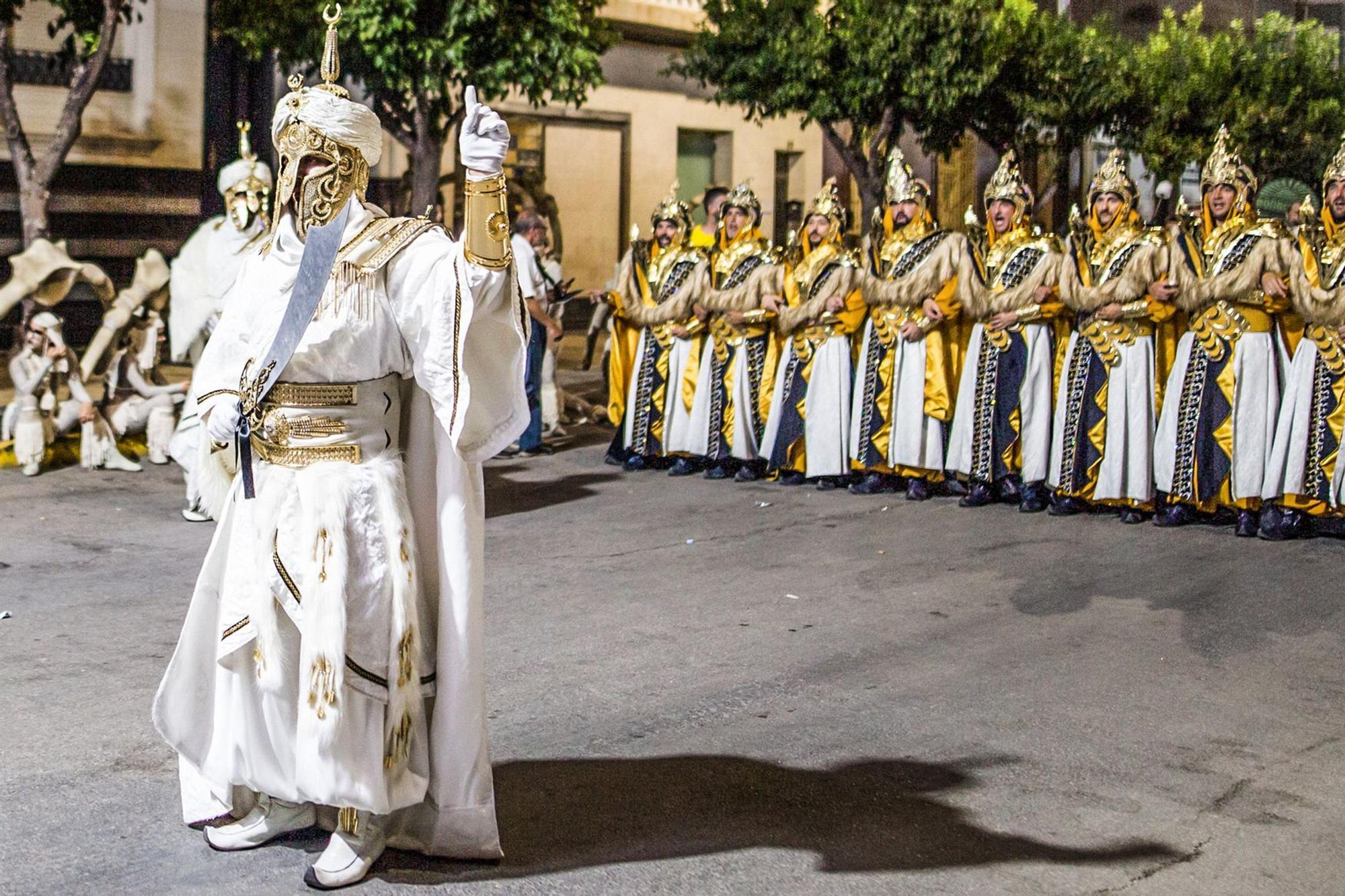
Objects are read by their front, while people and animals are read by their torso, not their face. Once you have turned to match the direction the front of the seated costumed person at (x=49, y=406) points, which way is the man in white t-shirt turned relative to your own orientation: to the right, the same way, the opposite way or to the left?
to the left

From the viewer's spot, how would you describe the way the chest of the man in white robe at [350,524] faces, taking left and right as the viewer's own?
facing the viewer and to the left of the viewer

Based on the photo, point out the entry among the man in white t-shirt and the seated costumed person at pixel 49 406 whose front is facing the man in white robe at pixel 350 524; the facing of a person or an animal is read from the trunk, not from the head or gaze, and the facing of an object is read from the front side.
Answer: the seated costumed person

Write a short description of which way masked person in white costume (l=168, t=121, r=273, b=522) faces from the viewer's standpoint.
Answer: facing the viewer and to the right of the viewer

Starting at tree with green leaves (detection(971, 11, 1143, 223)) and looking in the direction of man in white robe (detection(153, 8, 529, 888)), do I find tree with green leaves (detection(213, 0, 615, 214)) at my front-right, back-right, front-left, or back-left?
front-right

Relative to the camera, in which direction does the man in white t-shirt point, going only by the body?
to the viewer's right

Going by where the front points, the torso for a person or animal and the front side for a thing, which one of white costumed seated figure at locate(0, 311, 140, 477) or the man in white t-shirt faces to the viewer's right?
the man in white t-shirt

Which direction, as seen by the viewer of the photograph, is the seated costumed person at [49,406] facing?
facing the viewer

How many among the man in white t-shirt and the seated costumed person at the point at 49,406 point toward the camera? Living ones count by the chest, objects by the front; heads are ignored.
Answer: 1

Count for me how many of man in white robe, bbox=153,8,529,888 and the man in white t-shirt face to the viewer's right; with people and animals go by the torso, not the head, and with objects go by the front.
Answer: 1

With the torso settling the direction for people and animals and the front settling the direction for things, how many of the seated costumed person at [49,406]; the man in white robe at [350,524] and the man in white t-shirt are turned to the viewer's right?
1

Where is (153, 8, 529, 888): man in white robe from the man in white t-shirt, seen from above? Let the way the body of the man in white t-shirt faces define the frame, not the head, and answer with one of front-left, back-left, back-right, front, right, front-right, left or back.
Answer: right

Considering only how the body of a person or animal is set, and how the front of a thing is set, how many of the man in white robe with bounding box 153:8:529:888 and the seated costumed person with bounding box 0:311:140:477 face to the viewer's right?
0

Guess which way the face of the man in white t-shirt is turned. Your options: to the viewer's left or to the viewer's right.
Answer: to the viewer's right

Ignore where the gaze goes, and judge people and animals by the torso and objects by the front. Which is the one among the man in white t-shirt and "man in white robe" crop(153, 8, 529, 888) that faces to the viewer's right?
the man in white t-shirt

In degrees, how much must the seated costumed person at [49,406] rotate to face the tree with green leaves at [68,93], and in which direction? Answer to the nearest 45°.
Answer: approximately 180°
